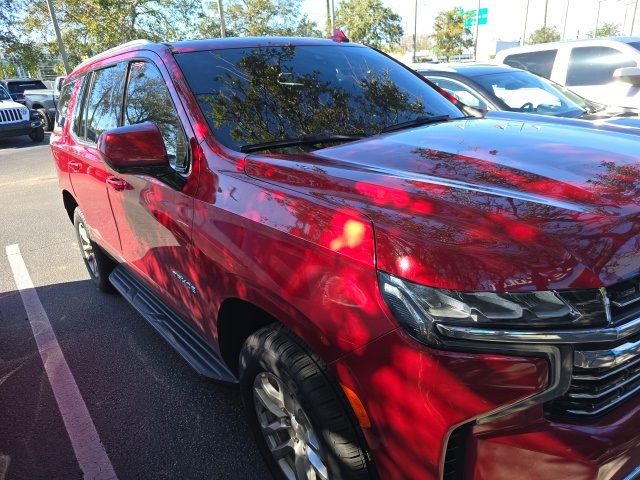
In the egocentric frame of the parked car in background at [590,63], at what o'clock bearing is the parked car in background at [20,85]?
the parked car in background at [20,85] is roughly at 5 o'clock from the parked car in background at [590,63].

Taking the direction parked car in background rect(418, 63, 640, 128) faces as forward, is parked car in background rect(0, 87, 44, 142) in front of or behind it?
behind

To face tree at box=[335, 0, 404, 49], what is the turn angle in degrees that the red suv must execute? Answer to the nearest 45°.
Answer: approximately 135° to its left

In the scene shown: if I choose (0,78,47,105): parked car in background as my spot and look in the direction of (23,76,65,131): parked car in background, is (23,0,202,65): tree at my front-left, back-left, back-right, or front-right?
back-left

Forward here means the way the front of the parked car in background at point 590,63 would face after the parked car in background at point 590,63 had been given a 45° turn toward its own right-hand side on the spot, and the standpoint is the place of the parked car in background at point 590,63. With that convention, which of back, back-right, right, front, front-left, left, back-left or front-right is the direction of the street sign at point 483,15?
back

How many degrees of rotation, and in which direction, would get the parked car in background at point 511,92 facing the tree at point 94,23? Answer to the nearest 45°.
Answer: approximately 180°

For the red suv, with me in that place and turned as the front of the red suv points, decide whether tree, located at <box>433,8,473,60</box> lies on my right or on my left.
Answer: on my left

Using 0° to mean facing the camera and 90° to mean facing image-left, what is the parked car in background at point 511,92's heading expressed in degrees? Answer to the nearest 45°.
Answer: approximately 315°

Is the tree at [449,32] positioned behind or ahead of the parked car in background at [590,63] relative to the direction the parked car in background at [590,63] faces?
behind

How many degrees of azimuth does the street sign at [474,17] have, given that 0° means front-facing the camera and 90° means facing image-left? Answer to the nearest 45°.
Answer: approximately 0°

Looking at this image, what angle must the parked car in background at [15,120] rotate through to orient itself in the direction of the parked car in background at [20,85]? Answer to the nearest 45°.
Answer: approximately 135° to its left

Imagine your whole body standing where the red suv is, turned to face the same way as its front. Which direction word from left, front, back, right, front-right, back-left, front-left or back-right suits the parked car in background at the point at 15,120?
back
